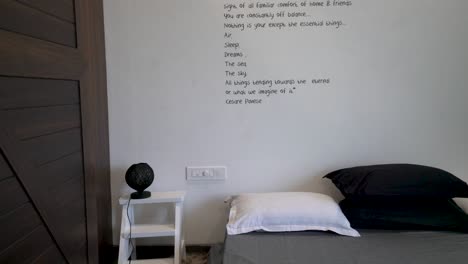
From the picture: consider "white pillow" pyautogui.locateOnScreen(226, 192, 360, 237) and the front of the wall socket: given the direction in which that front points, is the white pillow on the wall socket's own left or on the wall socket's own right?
on the wall socket's own left

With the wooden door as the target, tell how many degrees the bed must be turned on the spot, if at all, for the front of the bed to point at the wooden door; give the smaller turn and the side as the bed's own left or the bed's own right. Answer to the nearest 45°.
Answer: approximately 45° to the bed's own right

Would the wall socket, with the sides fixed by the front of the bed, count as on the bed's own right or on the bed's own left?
on the bed's own right

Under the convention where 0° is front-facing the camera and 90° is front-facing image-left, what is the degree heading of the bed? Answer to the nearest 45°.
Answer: approximately 0°

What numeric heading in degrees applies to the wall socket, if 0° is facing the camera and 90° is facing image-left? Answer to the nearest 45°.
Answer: approximately 0°

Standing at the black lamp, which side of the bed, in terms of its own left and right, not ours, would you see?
right
